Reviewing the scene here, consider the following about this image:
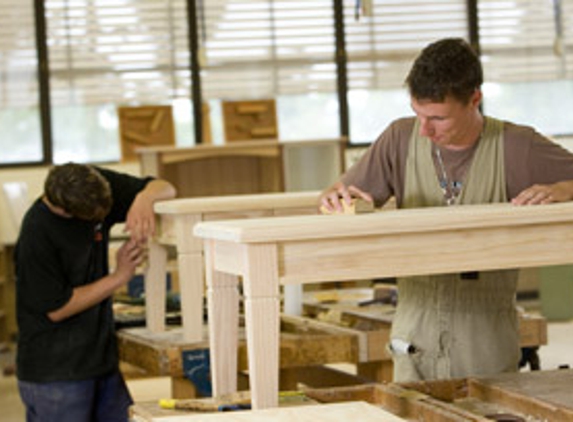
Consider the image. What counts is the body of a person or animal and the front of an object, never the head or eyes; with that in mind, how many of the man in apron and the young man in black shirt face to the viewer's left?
0

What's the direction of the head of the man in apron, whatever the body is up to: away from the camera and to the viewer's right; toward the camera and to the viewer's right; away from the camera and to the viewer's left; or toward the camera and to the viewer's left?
toward the camera and to the viewer's left

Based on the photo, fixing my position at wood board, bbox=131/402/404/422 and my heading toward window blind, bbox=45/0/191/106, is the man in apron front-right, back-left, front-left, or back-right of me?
front-right

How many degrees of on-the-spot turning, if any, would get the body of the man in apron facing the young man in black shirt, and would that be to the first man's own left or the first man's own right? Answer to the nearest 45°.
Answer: approximately 135° to the first man's own right

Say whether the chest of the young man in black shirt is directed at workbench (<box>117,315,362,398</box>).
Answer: yes

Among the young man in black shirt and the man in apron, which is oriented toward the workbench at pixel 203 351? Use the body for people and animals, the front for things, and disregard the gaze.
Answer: the young man in black shirt

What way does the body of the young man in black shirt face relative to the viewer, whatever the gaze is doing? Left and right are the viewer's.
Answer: facing the viewer and to the right of the viewer

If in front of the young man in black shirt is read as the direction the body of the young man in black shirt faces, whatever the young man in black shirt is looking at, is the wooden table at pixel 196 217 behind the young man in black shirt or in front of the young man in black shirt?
in front

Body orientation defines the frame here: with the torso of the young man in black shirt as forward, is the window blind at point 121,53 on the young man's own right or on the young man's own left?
on the young man's own left

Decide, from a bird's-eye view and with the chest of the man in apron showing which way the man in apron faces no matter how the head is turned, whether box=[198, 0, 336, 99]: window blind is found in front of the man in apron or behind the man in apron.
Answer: behind

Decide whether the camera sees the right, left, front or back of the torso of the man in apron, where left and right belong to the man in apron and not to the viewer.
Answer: front

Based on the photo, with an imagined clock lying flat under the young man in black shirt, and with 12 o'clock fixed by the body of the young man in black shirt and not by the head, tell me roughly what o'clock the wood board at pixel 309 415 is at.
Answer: The wood board is roughly at 1 o'clock from the young man in black shirt.

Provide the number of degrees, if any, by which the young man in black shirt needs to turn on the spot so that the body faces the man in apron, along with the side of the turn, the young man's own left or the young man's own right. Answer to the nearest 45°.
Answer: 0° — they already face them

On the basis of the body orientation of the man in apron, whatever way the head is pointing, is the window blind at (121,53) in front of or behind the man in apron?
behind

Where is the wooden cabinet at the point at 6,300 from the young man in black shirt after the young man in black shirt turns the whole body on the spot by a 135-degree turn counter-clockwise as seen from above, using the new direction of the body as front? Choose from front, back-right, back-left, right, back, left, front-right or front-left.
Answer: front

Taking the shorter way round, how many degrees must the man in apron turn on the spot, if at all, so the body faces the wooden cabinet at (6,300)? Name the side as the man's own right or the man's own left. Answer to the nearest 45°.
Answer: approximately 135° to the man's own right
